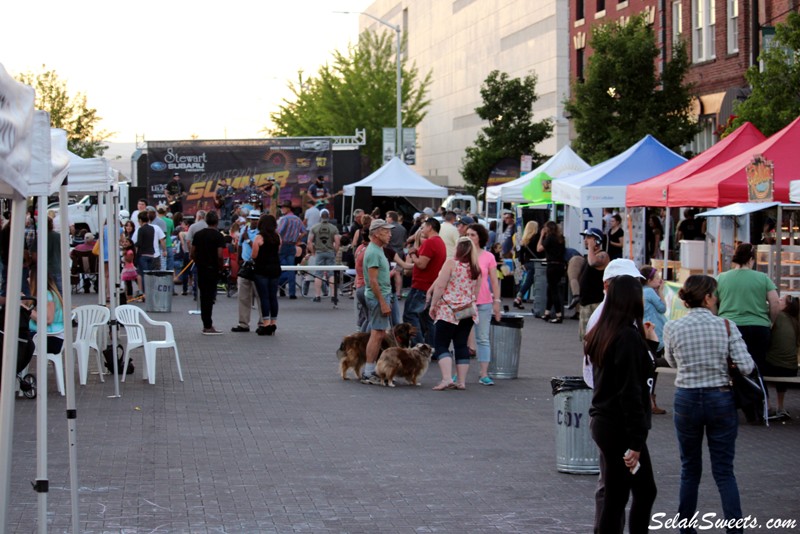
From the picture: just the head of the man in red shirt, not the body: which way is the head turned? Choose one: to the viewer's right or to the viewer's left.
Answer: to the viewer's left

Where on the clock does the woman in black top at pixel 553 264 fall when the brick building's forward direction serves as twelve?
The woman in black top is roughly at 11 o'clock from the brick building.

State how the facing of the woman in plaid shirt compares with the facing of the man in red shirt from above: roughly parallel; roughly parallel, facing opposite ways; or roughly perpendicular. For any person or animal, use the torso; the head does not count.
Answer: roughly perpendicular

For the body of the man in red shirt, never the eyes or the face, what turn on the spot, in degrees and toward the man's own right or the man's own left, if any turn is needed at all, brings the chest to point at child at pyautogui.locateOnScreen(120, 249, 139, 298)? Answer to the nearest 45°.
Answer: approximately 45° to the man's own right

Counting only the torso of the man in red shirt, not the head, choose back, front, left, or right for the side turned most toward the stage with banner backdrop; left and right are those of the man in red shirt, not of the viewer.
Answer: right

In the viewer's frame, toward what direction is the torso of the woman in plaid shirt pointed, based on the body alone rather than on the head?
away from the camera

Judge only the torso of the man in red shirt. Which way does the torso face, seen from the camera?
to the viewer's left
